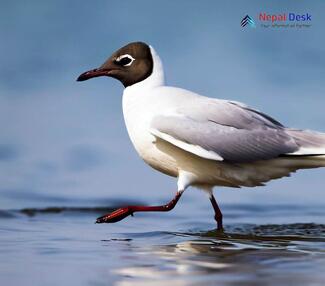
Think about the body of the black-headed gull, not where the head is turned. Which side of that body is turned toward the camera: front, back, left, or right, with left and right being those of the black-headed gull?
left
